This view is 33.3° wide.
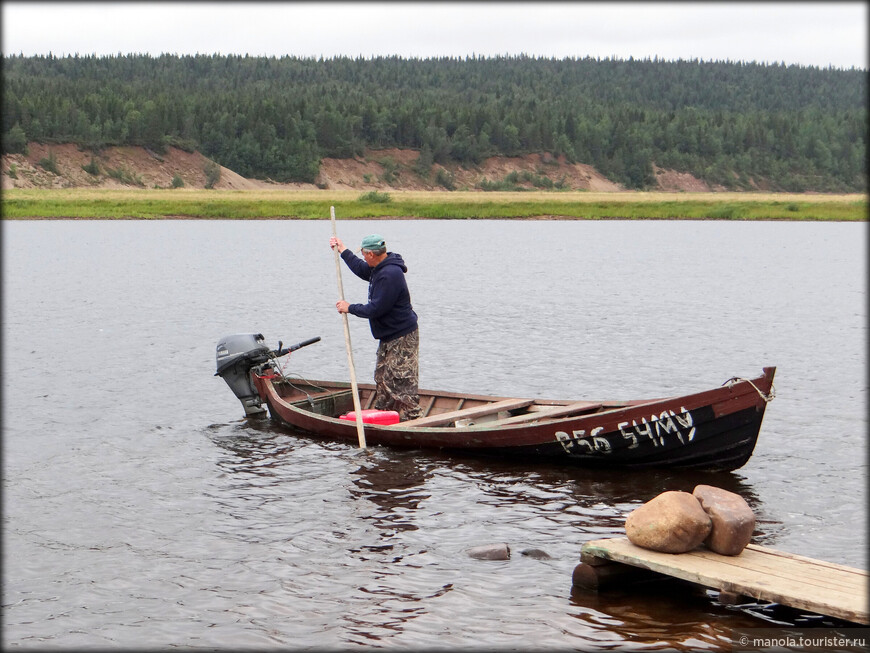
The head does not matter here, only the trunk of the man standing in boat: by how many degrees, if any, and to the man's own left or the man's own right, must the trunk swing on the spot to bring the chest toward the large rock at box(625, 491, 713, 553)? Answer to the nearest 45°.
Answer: approximately 90° to the man's own left

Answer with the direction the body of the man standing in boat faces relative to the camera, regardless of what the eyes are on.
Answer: to the viewer's left

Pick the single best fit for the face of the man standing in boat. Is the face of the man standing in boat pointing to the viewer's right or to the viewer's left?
to the viewer's left

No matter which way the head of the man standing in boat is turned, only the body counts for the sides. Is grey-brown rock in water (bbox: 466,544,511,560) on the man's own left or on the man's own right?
on the man's own left

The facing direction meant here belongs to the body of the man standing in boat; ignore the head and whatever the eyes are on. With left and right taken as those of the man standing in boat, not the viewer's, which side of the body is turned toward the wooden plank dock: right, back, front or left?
left
